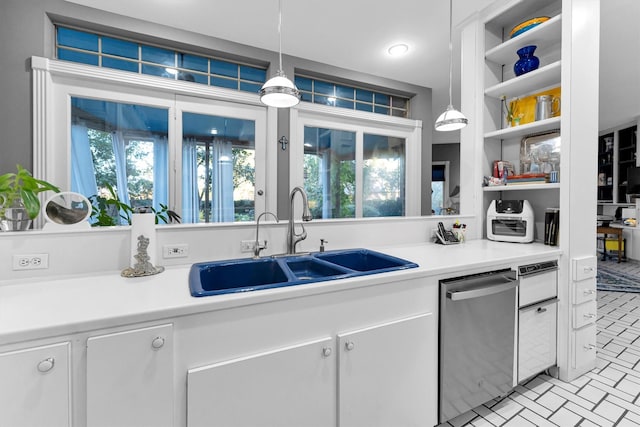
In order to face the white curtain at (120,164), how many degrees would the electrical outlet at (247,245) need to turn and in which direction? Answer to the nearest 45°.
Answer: approximately 135° to its right

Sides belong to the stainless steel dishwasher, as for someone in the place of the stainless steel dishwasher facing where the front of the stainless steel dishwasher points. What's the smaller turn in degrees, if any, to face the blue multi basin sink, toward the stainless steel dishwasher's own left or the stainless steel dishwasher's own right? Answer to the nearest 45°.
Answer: approximately 90° to the stainless steel dishwasher's own right

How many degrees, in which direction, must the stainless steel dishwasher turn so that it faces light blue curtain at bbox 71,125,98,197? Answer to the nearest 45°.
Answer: approximately 135° to its right

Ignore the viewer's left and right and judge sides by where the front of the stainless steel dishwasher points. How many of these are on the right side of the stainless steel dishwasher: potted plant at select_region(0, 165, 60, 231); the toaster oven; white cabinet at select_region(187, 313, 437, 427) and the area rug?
2

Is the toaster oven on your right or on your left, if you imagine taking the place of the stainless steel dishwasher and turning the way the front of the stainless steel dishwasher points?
on your left

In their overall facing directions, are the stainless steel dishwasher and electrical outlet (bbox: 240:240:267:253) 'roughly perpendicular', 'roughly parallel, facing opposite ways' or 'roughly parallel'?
roughly parallel

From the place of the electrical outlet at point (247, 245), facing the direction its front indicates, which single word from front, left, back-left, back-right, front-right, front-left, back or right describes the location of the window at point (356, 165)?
back-left

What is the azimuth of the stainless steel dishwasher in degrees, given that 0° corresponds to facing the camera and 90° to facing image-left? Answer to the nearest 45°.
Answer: approximately 315°

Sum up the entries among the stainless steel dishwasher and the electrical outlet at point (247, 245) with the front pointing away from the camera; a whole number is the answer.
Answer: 0

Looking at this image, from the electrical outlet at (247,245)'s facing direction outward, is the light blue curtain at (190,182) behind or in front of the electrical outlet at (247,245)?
behind

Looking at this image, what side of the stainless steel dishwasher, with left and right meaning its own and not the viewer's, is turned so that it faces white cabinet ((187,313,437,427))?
right

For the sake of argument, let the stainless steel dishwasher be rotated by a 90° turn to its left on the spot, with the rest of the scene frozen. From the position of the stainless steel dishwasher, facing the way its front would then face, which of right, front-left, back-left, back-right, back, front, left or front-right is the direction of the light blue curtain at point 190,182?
back-left

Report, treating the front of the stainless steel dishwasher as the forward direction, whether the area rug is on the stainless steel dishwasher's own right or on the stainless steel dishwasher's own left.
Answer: on the stainless steel dishwasher's own left

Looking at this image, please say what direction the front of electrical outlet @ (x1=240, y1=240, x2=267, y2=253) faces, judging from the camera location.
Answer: facing the viewer

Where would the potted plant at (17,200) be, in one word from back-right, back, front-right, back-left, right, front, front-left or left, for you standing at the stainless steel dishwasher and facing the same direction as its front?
right
